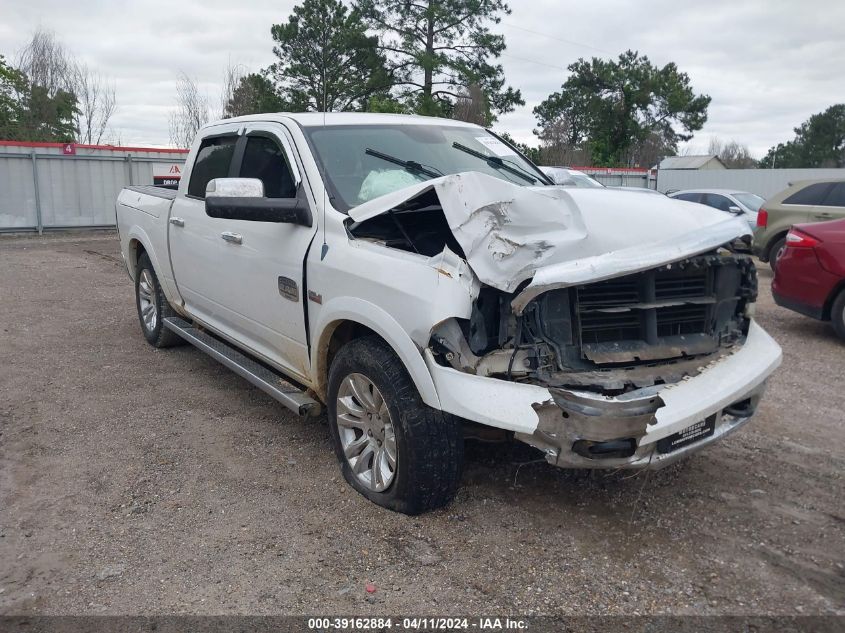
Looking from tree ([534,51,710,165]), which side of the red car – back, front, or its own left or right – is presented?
left

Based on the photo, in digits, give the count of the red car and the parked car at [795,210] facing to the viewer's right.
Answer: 2

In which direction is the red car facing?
to the viewer's right

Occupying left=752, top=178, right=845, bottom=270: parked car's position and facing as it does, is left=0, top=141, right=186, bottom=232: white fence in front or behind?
behind

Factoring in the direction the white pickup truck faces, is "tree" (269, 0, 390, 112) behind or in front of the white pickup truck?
behind

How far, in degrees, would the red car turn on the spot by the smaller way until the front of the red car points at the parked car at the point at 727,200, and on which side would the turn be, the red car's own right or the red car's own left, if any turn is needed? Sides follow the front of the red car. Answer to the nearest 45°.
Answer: approximately 90° to the red car's own left

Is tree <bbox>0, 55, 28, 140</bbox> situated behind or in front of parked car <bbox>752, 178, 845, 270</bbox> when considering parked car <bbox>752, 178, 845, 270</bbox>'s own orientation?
behind

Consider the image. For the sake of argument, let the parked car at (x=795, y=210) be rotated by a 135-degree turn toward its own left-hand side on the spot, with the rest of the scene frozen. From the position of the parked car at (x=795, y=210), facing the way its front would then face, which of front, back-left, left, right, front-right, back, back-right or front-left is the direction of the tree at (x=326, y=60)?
front

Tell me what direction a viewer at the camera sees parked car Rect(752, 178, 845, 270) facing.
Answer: facing to the right of the viewer

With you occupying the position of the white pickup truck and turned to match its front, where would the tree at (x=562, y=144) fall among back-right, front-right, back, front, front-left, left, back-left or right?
back-left

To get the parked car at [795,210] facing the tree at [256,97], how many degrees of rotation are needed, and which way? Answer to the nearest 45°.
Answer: approximately 135° to its left

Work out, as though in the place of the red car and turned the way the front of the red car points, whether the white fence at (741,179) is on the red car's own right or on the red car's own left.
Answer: on the red car's own left
